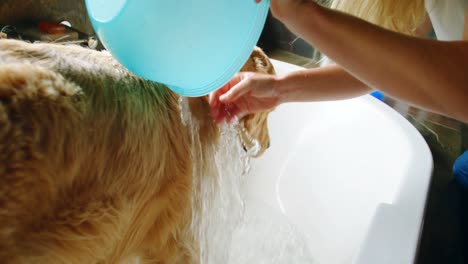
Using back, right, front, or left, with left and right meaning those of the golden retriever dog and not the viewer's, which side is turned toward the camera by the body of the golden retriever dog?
right
